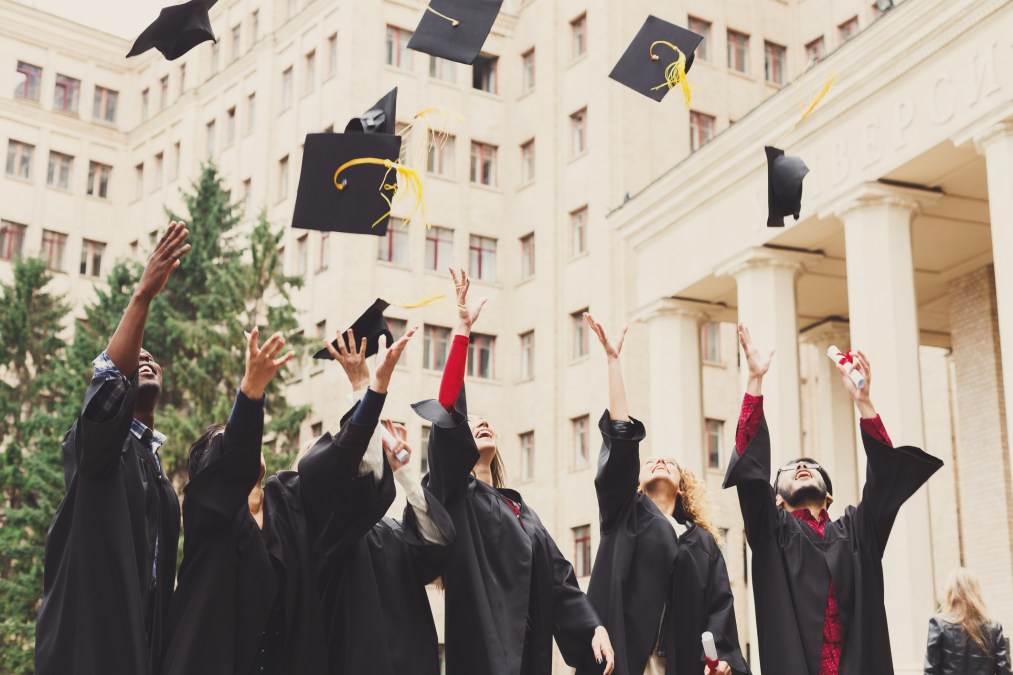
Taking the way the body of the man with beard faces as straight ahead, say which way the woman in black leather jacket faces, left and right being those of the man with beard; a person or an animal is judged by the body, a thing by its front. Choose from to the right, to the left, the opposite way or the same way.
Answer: the opposite way

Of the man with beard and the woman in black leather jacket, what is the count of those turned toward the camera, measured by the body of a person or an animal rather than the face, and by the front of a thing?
1

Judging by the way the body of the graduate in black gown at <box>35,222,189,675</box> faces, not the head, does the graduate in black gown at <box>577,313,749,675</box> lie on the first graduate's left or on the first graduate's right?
on the first graduate's left

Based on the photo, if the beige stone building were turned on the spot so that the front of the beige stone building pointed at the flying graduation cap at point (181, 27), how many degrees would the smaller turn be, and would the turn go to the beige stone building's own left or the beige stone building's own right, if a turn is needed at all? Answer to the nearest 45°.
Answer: approximately 45° to the beige stone building's own left

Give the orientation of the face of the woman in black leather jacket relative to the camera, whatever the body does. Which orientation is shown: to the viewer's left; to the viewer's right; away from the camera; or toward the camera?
away from the camera

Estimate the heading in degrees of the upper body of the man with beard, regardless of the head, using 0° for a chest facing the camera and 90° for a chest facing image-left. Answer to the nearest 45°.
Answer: approximately 0°

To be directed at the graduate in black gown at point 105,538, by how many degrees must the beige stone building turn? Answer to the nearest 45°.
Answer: approximately 45° to its left

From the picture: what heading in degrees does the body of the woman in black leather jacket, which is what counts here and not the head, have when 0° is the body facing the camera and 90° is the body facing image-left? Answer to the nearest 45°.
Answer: approximately 180°

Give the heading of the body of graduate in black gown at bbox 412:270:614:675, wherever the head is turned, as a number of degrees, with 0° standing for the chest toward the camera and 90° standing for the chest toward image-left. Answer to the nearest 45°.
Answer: approximately 315°

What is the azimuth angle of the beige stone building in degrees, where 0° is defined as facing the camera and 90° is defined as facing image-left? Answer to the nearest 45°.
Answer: approximately 45°
